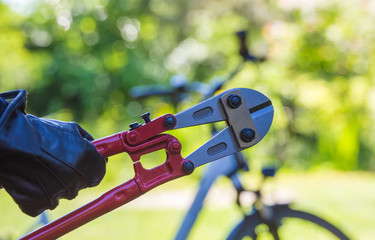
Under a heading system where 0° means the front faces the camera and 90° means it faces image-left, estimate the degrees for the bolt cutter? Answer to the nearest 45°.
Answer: approximately 270°

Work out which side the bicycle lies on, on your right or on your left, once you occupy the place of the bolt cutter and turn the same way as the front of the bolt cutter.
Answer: on your left
